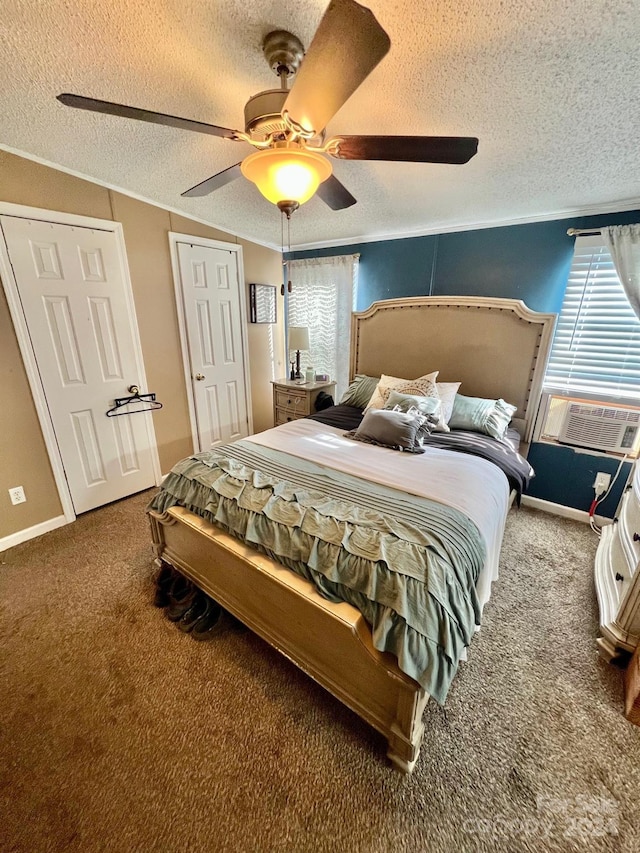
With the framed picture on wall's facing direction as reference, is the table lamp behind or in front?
in front

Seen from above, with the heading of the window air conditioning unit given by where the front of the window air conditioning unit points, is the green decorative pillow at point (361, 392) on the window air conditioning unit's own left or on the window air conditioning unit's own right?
on the window air conditioning unit's own right

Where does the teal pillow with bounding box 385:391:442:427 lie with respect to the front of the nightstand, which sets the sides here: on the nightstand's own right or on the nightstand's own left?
on the nightstand's own left

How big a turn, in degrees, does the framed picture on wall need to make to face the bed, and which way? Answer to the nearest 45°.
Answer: approximately 45° to its right

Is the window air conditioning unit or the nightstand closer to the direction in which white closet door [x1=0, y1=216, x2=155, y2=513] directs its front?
the window air conditioning unit

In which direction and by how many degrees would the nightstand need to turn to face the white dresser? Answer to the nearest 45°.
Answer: approximately 90° to its left
